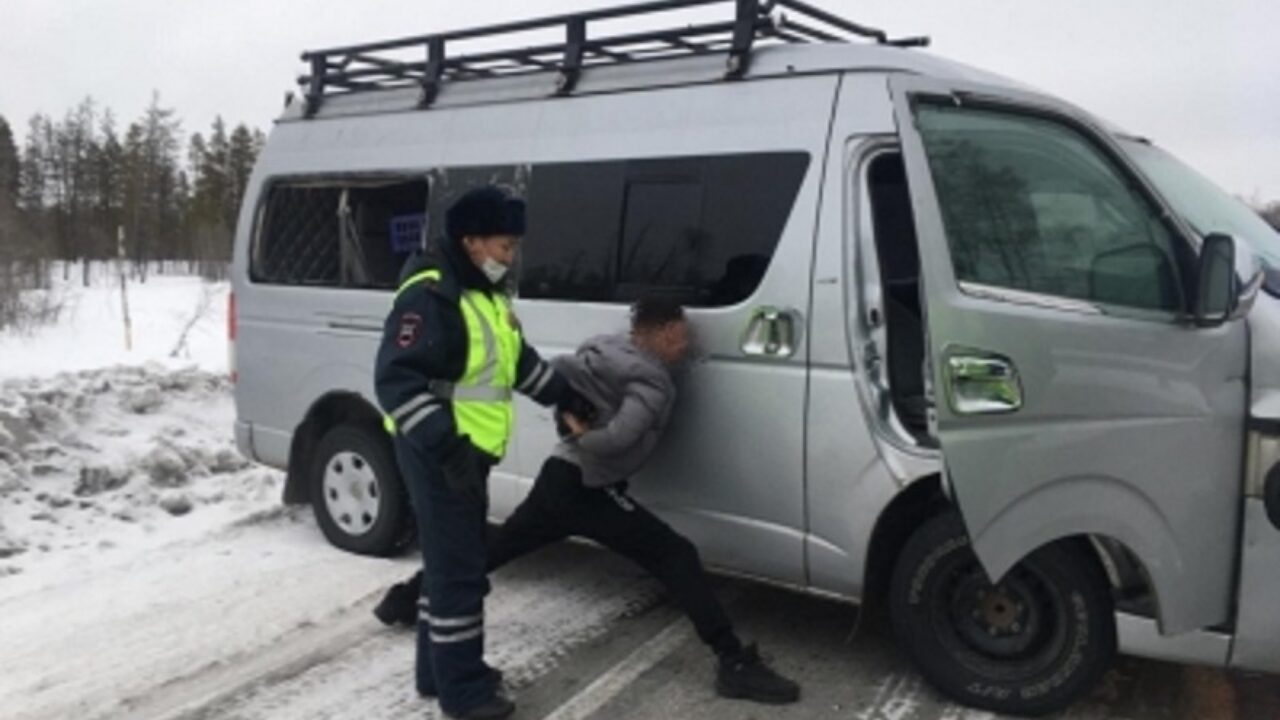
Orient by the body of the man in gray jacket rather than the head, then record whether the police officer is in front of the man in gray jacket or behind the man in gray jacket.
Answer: behind
